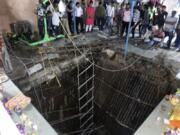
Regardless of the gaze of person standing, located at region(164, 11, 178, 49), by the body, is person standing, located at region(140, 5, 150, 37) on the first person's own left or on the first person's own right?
on the first person's own right

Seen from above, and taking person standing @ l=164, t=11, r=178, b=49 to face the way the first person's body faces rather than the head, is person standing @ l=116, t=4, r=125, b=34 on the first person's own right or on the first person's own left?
on the first person's own right
